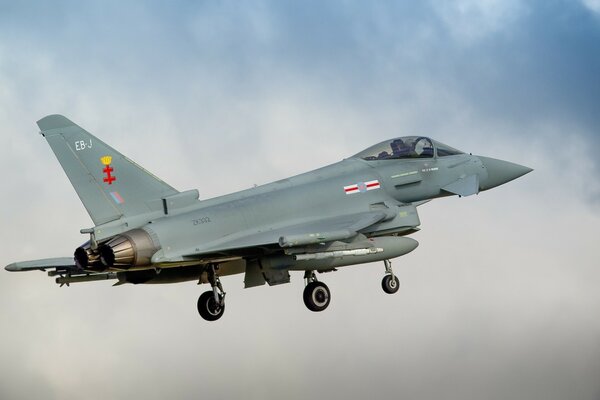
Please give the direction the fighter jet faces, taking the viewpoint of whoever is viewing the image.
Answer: facing away from the viewer and to the right of the viewer
